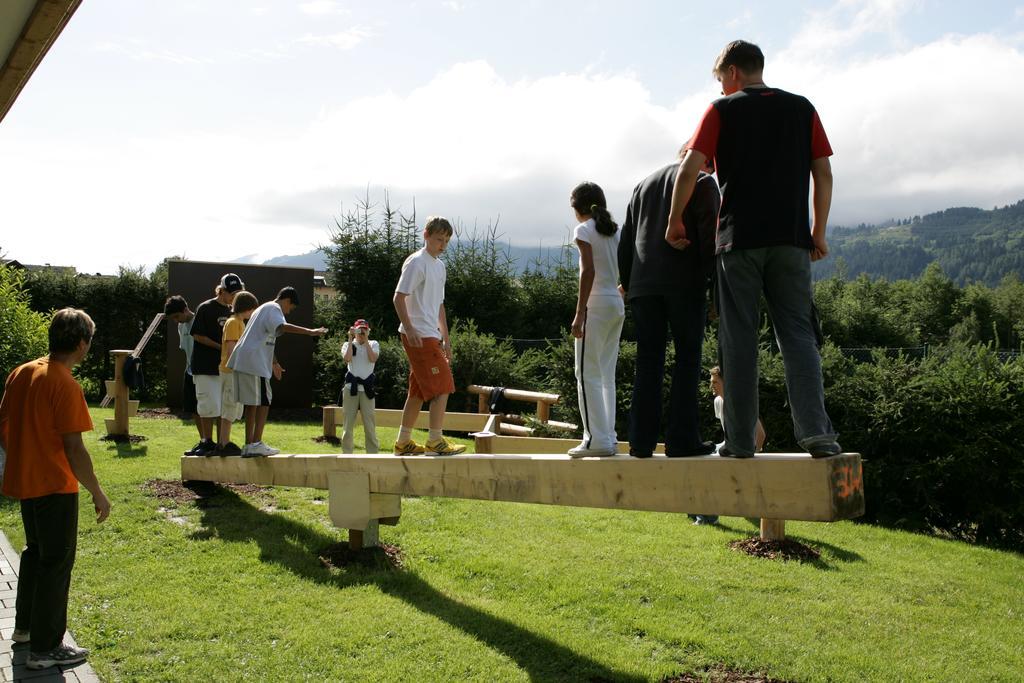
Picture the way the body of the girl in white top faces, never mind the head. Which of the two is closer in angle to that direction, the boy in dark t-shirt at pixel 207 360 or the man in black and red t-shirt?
the boy in dark t-shirt

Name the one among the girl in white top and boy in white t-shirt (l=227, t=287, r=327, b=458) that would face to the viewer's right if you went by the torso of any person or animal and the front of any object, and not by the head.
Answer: the boy in white t-shirt

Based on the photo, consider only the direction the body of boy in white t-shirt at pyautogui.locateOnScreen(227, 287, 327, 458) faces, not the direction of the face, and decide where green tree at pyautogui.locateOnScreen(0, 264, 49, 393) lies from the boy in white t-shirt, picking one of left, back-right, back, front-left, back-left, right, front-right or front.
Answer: back-left

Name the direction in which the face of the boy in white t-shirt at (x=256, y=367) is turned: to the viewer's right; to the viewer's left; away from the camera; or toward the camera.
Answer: to the viewer's right

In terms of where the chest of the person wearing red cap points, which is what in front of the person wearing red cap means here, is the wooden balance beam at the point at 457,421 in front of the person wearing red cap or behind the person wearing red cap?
behind

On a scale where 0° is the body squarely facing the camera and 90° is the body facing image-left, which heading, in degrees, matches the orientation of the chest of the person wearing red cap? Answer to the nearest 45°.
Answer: approximately 0°

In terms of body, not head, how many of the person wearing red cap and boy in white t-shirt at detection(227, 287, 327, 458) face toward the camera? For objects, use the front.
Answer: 1

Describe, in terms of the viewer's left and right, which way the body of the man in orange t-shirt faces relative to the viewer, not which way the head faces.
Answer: facing away from the viewer and to the right of the viewer
